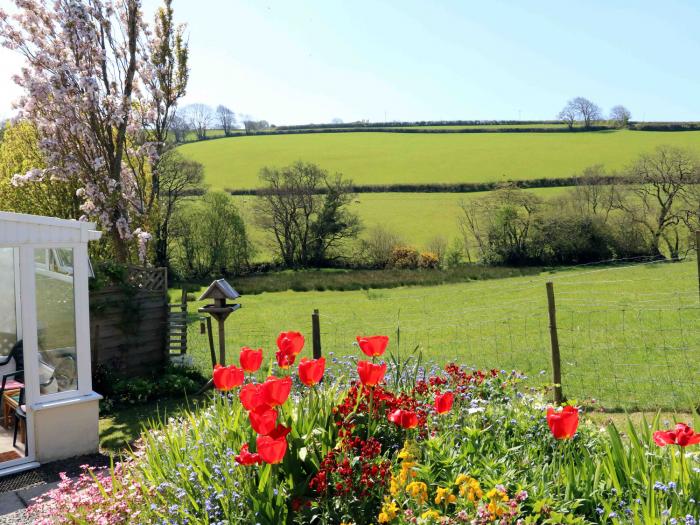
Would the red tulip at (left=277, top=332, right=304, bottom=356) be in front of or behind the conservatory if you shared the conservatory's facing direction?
in front

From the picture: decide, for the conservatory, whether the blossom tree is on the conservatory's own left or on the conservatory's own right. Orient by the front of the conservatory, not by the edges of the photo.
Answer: on the conservatory's own left

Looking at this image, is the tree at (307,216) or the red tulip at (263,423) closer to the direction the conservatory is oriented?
the red tulip

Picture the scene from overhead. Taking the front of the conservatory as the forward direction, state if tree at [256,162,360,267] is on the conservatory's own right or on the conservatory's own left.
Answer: on the conservatory's own left

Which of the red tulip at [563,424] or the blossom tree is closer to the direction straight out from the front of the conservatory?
the red tulip

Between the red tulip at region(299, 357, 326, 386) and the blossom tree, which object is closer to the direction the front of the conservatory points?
the red tulip

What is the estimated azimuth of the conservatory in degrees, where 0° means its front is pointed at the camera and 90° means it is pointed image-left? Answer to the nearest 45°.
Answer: approximately 315°

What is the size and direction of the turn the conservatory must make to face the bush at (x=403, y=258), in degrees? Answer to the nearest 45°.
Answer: approximately 90° to its left

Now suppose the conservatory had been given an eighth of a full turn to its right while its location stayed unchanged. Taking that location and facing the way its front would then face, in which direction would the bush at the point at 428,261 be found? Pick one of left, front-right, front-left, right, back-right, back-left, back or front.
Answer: back-left

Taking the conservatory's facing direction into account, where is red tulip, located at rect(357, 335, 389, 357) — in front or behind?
in front

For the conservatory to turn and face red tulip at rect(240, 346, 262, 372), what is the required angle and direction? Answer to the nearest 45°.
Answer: approximately 45° to its right

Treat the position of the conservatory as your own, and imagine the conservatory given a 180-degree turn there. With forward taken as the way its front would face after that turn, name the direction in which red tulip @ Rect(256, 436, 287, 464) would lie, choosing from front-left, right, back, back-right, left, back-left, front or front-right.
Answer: back-left

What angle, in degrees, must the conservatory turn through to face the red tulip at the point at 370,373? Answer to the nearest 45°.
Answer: approximately 45° to its right

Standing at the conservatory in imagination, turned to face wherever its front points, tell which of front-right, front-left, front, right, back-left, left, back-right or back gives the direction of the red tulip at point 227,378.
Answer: front-right

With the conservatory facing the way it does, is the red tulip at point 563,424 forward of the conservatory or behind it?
forward
